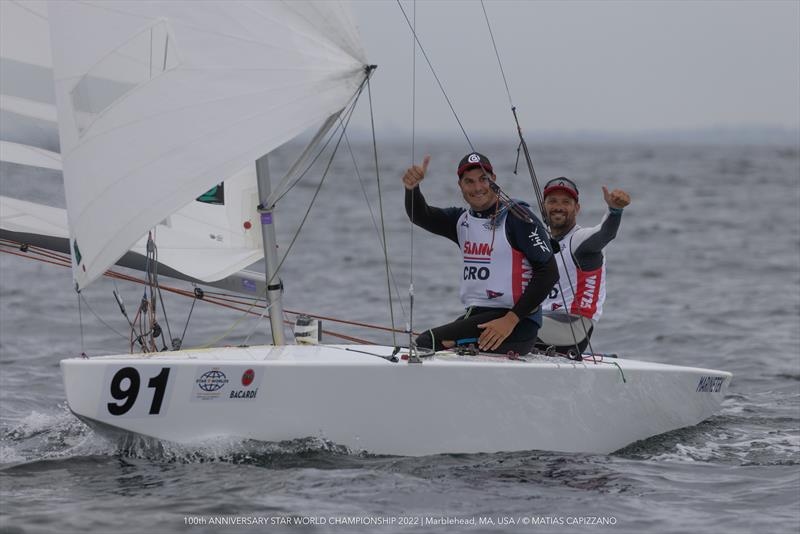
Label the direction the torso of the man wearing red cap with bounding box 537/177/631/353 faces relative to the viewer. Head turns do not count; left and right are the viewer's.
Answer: facing the viewer and to the left of the viewer
